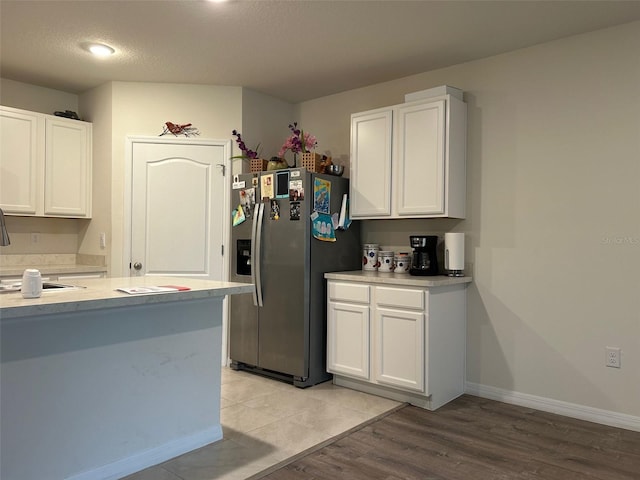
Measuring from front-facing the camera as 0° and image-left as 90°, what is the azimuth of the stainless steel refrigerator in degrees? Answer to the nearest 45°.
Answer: approximately 45°

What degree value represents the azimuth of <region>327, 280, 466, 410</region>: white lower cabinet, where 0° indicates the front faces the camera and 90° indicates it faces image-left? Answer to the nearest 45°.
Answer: approximately 45°

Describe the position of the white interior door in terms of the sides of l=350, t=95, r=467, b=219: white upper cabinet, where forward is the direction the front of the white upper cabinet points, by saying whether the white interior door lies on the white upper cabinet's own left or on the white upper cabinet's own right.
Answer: on the white upper cabinet's own right

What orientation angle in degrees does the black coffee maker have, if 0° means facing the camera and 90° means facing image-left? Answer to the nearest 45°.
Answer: approximately 45°

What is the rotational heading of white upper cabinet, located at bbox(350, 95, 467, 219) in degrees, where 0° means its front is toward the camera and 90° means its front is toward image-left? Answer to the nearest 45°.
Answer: approximately 45°

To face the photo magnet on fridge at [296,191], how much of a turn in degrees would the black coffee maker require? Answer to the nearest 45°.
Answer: approximately 45° to its right
